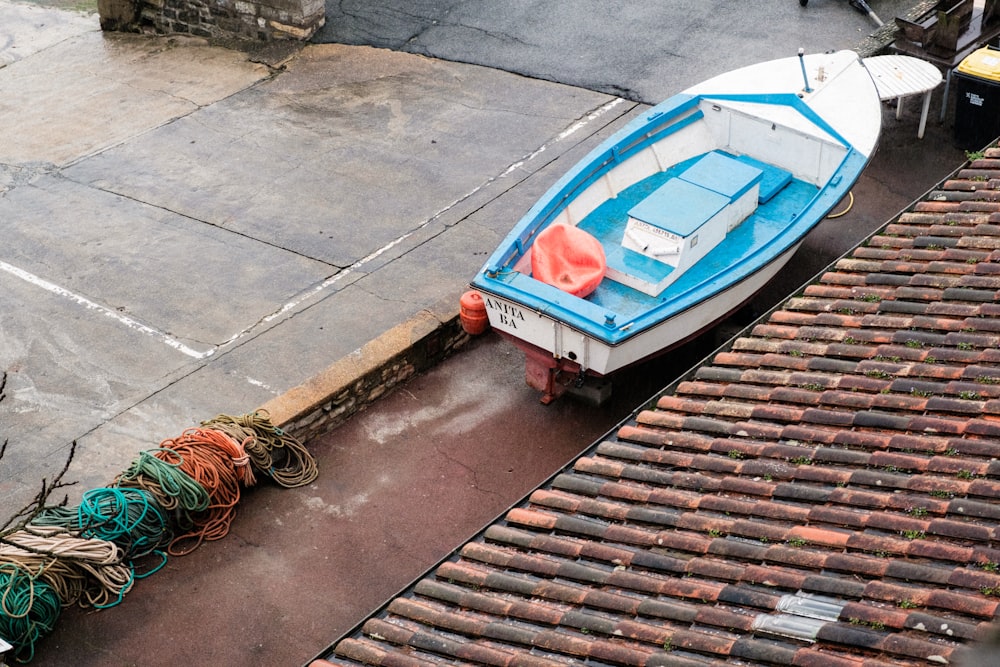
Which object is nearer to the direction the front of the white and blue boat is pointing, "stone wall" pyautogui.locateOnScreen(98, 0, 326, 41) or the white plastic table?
the white plastic table

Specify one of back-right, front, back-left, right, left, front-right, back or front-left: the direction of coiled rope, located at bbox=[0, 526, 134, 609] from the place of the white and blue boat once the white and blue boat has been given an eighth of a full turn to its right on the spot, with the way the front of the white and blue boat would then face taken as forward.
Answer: back-right

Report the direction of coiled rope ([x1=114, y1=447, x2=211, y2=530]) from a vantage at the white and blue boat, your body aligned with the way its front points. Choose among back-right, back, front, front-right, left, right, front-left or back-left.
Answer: back

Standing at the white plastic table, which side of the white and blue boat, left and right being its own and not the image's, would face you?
front

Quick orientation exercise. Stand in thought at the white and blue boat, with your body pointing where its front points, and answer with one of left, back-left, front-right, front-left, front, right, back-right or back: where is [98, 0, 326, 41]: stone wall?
left

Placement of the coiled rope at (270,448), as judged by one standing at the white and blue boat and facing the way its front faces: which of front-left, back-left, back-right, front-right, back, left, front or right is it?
back

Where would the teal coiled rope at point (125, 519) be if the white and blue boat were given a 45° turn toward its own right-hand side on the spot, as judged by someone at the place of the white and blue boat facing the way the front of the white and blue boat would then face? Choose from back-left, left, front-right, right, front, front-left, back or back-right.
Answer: back-right

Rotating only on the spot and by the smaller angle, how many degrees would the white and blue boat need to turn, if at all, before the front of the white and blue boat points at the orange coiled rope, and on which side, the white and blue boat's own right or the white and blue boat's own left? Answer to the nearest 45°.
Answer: approximately 180°

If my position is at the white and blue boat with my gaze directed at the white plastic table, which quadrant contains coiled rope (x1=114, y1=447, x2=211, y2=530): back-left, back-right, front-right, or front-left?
back-left

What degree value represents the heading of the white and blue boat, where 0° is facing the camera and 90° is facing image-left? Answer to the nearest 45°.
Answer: approximately 225°

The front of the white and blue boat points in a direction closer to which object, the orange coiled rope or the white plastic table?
the white plastic table

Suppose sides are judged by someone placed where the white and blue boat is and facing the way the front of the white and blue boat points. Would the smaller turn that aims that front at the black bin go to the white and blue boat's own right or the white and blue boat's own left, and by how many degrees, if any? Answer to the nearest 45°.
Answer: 0° — it already faces it

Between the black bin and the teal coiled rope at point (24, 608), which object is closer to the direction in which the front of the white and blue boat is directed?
the black bin

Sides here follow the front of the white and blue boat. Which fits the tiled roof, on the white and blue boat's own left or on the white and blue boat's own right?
on the white and blue boat's own right

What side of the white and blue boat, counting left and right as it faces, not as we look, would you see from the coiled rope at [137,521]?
back
